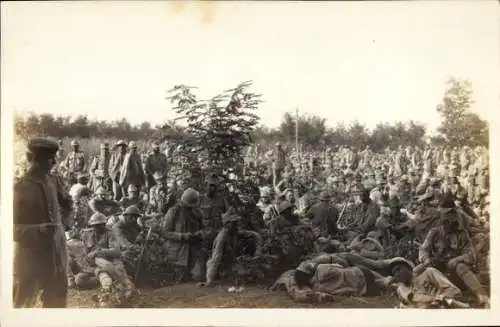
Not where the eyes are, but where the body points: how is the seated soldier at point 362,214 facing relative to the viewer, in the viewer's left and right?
facing the viewer and to the left of the viewer

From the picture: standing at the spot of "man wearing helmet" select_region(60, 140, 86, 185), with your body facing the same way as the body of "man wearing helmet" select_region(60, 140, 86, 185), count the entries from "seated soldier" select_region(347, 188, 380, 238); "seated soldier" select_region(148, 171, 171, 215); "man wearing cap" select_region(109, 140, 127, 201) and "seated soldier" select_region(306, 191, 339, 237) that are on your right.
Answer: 0

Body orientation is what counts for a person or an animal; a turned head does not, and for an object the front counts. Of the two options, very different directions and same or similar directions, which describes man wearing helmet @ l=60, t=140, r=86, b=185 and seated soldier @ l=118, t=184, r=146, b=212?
same or similar directions

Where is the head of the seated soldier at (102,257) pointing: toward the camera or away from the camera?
toward the camera

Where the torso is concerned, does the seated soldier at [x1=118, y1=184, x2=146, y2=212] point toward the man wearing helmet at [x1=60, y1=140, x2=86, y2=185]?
no

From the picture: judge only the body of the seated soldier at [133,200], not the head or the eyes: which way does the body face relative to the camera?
toward the camera

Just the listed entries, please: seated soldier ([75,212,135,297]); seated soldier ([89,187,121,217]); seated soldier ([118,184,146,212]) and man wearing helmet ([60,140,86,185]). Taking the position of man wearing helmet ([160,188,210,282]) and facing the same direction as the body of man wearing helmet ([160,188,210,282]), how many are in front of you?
0

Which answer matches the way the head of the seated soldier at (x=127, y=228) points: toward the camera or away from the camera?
toward the camera

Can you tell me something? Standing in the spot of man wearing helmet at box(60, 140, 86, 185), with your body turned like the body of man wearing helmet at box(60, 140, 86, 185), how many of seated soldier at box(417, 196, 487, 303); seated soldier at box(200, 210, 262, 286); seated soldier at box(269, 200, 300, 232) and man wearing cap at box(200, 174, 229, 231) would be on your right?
0

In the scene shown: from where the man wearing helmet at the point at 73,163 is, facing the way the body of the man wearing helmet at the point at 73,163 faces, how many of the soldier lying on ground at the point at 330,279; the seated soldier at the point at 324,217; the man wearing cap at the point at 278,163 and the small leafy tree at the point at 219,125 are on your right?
0

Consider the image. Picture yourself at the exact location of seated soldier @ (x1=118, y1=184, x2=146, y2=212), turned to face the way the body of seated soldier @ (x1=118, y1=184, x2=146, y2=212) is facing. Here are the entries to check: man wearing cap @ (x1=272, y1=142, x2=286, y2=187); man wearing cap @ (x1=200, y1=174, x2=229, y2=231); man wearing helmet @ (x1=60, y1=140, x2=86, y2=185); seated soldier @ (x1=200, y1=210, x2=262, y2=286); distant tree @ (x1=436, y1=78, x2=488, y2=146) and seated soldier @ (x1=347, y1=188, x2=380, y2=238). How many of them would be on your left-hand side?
5

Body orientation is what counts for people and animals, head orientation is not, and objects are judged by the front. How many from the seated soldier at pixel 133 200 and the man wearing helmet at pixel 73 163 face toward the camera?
2

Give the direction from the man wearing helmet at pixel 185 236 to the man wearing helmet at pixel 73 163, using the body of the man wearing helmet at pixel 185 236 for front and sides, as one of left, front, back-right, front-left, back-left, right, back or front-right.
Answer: back-right

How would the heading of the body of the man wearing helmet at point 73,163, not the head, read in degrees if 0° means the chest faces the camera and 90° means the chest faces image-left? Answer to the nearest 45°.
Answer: approximately 0°
